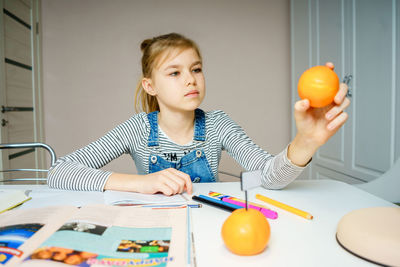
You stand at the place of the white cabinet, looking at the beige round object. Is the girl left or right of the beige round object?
right

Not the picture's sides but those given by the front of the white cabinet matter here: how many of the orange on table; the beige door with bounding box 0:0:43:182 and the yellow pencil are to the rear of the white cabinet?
0

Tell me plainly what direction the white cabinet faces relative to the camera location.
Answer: facing the viewer and to the left of the viewer

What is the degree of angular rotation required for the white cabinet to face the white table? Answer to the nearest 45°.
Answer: approximately 45° to its left

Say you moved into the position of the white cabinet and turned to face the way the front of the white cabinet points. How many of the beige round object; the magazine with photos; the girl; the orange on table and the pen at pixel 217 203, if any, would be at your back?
0

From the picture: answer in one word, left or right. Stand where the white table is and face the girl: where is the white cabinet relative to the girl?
right

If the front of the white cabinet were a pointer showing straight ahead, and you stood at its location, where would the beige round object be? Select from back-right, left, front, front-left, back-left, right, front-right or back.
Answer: front-left

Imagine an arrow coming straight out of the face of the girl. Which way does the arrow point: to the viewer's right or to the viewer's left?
to the viewer's right

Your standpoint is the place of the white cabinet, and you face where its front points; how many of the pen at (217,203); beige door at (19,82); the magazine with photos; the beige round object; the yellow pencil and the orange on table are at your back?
0

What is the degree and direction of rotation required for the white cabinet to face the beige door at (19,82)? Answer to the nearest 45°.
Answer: approximately 45° to its right

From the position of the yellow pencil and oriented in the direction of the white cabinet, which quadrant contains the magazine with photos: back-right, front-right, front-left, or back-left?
back-left

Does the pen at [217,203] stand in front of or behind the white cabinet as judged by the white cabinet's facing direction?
in front

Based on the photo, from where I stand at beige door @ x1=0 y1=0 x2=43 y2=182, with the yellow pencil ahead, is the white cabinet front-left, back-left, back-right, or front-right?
front-left

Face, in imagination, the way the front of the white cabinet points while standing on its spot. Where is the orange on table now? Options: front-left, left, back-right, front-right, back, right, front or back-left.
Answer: front-left

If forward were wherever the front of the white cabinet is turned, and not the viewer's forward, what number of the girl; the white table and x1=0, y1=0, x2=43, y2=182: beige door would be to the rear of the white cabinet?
0

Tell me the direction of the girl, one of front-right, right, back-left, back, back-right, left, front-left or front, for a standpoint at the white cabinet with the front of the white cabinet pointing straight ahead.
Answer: front
